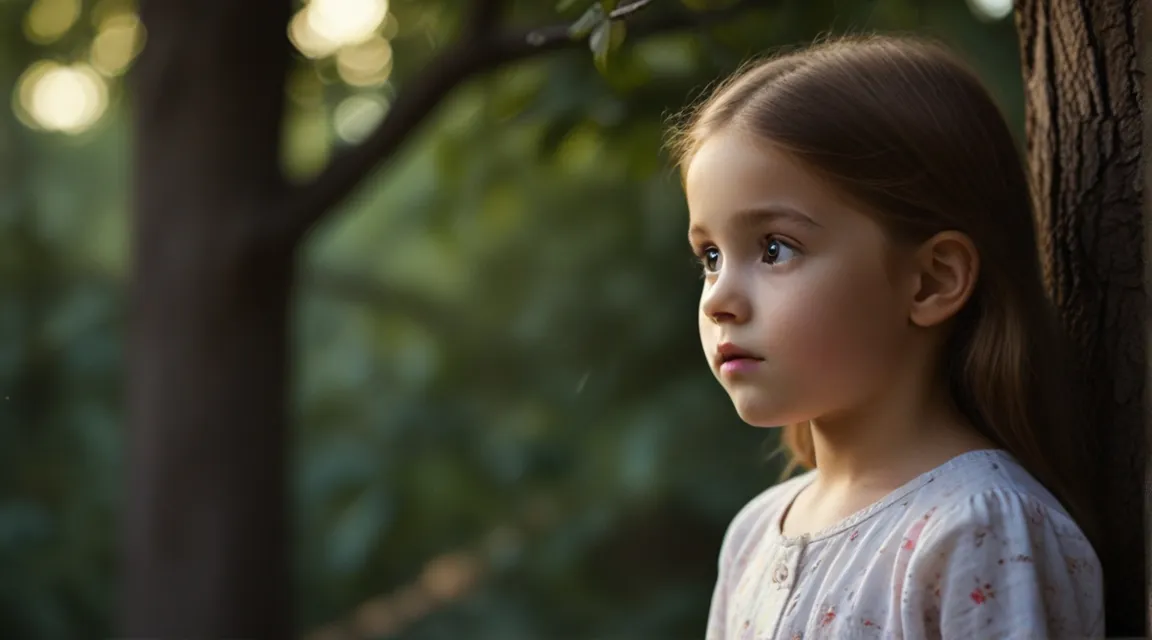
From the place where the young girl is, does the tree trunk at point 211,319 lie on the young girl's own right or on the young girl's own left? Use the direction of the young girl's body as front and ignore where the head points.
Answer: on the young girl's own right

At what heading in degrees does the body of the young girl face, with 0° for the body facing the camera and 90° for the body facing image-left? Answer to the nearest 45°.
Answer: approximately 45°
